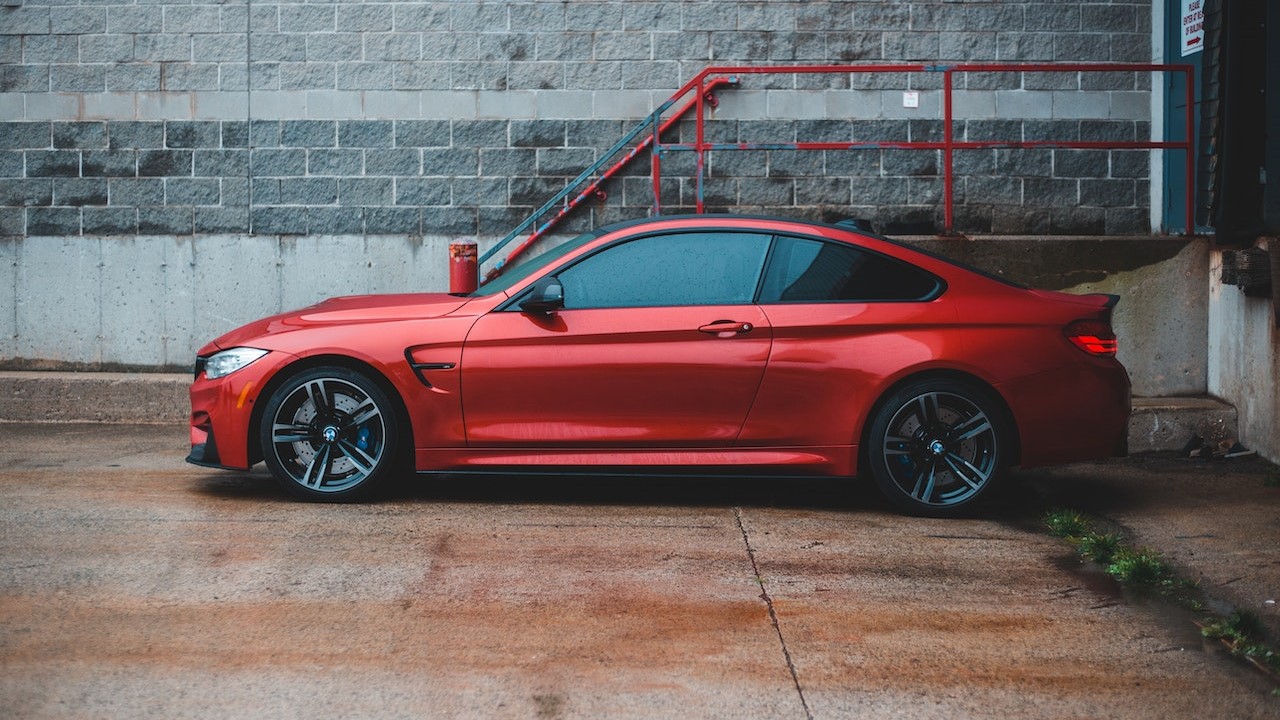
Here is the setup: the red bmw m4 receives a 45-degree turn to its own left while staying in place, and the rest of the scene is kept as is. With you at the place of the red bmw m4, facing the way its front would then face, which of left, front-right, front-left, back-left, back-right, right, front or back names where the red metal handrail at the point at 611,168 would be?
back-right

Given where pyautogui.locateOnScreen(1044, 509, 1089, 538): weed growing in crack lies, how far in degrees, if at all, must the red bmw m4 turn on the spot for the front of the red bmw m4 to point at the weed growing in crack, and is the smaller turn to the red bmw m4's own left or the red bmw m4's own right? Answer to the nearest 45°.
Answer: approximately 180°

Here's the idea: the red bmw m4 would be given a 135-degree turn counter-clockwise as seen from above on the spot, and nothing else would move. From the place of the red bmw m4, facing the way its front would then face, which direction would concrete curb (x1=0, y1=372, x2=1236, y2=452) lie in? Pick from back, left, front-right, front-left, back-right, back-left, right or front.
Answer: back

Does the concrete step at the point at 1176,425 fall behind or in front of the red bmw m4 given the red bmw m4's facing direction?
behind

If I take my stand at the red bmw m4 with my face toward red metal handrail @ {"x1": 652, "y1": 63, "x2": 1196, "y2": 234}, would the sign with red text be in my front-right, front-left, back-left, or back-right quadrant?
front-right

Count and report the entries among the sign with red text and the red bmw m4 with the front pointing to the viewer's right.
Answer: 0

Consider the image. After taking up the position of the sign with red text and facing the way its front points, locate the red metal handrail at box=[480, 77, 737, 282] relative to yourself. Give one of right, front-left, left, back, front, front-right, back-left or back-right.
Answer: front-right

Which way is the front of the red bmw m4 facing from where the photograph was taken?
facing to the left of the viewer

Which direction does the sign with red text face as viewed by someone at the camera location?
facing the viewer and to the left of the viewer

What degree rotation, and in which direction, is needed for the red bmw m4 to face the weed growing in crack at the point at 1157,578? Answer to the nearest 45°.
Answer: approximately 135° to its left

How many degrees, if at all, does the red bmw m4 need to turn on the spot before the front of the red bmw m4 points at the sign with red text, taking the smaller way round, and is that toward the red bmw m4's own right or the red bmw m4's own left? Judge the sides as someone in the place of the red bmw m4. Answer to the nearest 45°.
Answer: approximately 135° to the red bmw m4's own right
